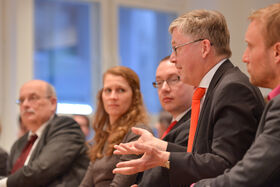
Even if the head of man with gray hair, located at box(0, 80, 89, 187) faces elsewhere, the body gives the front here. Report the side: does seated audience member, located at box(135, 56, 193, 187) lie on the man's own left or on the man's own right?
on the man's own left

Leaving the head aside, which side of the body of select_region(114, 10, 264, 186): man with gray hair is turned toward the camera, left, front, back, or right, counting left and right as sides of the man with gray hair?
left

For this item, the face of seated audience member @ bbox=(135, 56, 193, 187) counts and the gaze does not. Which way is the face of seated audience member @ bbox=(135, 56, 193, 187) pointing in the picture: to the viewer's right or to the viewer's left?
to the viewer's left

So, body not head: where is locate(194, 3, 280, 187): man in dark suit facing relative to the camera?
to the viewer's left

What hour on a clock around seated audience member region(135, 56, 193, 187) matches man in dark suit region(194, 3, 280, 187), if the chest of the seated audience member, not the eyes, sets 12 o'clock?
The man in dark suit is roughly at 10 o'clock from the seated audience member.

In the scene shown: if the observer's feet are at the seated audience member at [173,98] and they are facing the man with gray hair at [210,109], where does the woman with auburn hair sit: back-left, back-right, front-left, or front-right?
back-right

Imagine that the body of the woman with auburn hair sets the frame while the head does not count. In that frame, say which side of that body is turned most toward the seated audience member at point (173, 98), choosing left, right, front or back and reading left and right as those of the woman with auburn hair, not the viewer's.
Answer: left

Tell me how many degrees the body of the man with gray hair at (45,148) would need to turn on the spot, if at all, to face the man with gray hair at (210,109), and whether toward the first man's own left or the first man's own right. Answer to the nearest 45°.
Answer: approximately 45° to the first man's own left

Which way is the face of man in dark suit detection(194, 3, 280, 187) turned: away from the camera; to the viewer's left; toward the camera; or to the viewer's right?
to the viewer's left

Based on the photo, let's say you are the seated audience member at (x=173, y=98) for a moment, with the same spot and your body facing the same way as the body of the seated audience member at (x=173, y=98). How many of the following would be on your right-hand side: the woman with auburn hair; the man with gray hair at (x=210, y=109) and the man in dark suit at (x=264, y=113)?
1
